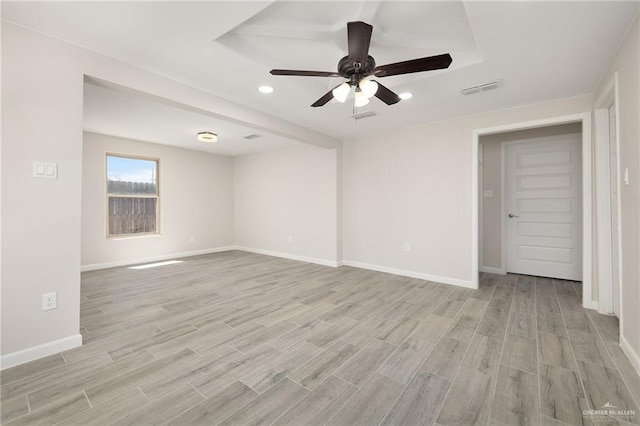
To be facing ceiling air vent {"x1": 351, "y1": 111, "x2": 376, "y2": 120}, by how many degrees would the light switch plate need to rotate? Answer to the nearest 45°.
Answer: approximately 90° to its left

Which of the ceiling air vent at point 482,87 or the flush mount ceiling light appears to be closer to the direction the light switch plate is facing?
the ceiling air vent

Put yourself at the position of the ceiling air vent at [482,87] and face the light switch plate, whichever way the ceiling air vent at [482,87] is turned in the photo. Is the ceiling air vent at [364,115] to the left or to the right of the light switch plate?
right

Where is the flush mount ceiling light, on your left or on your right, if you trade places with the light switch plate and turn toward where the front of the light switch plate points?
on your left

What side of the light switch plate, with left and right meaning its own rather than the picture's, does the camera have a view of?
front

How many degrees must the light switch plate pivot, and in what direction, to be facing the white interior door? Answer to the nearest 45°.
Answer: approximately 45° to its left

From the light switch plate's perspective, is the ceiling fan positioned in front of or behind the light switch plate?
in front

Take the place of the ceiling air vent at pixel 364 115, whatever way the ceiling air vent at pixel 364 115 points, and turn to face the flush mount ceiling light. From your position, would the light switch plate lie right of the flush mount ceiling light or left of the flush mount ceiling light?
left

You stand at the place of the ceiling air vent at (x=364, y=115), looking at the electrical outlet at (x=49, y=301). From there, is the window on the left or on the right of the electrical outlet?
right

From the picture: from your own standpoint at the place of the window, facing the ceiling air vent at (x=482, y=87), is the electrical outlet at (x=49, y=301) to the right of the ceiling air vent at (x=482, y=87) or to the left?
right

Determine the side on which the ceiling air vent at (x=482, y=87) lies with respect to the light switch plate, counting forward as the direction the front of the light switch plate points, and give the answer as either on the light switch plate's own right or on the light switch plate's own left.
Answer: on the light switch plate's own left
